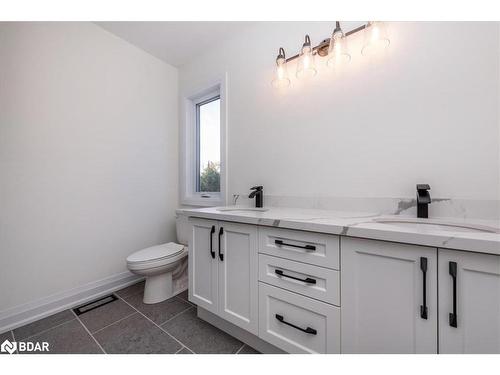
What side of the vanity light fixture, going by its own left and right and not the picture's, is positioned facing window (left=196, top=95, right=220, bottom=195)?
right

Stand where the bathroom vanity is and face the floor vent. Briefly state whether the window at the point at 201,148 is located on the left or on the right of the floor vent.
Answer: right

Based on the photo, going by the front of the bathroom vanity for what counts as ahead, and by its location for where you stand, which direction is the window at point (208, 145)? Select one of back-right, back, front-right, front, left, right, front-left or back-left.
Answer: right

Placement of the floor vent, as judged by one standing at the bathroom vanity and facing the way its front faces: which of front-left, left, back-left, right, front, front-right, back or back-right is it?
front-right

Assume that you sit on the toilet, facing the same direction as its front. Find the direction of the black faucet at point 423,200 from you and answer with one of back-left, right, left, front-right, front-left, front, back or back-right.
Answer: left

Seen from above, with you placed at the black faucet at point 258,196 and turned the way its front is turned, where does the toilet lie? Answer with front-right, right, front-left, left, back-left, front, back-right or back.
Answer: front-right

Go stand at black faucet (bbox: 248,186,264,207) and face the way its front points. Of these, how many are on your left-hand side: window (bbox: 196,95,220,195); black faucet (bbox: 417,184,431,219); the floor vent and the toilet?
1

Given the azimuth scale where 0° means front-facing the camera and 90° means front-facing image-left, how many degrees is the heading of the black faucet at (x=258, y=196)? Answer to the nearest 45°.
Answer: approximately 45°

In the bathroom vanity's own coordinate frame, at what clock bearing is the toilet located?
The toilet is roughly at 2 o'clock from the bathroom vanity.

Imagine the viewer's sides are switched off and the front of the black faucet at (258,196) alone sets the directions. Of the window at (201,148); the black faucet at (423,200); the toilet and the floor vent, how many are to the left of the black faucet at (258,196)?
1
